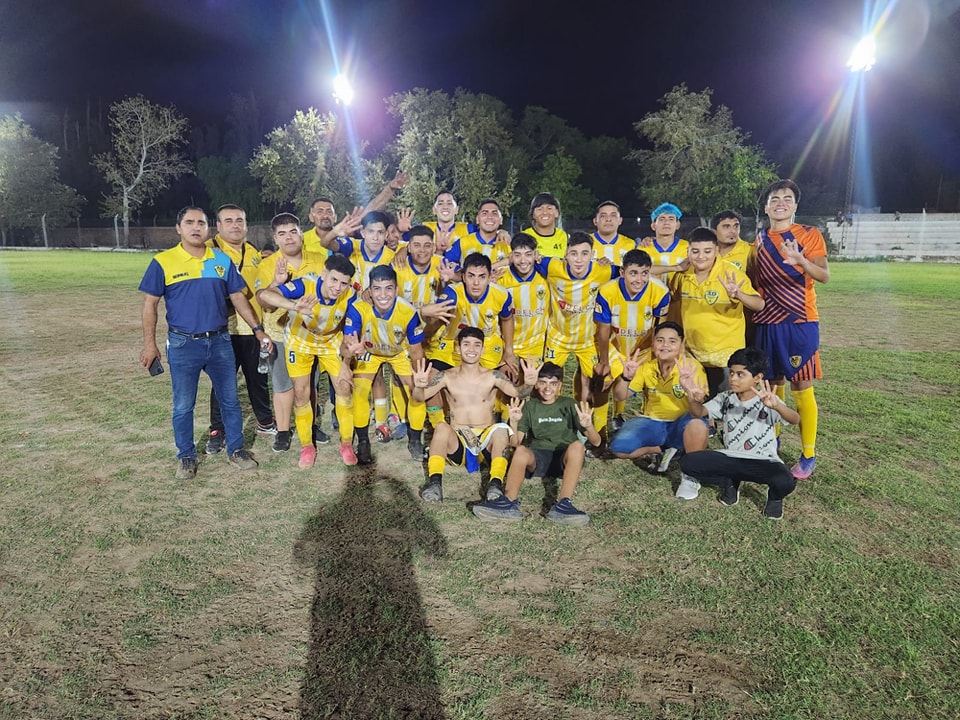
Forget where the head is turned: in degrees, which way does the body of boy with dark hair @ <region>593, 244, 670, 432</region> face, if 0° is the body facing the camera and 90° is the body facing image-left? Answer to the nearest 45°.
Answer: approximately 0°

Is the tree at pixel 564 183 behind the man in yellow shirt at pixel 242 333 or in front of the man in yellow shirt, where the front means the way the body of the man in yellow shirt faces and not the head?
behind

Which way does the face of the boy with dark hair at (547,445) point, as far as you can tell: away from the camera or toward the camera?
toward the camera

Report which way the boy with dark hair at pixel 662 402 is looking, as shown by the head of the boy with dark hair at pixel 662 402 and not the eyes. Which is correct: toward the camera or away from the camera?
toward the camera

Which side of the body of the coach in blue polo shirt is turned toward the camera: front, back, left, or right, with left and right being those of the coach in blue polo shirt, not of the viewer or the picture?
front

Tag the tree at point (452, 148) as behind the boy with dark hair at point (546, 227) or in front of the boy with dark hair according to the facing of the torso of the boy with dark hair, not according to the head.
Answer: behind

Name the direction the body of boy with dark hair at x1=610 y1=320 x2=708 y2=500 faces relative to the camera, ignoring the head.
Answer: toward the camera

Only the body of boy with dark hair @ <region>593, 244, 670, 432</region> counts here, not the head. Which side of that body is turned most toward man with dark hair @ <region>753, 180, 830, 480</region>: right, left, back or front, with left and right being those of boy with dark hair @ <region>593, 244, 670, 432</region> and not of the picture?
left

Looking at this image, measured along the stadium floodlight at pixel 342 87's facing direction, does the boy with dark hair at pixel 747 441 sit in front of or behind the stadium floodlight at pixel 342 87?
in front

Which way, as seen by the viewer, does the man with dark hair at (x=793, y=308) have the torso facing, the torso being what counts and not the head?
toward the camera

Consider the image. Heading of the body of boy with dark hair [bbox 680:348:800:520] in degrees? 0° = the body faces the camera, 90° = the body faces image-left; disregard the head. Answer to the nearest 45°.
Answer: approximately 45°

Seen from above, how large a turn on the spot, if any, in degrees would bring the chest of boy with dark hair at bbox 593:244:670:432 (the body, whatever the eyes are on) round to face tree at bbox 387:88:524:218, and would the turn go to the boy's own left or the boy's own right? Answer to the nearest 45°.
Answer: approximately 180°
